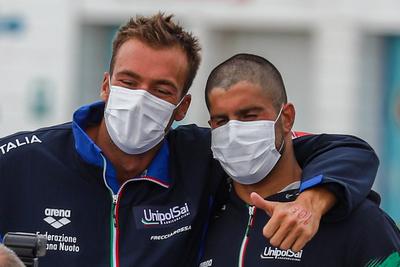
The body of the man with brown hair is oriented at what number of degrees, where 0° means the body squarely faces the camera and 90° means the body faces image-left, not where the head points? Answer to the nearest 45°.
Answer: approximately 0°
